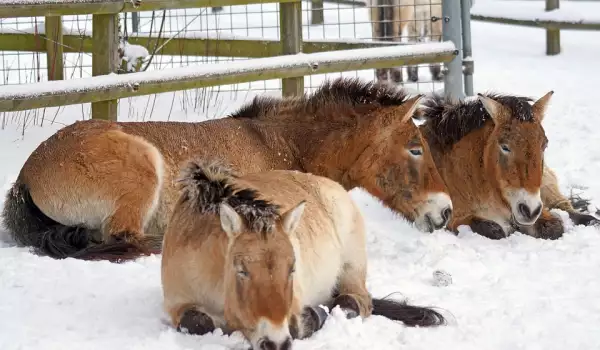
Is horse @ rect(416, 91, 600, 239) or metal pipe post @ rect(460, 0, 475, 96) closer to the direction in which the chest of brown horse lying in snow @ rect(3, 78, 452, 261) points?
the horse

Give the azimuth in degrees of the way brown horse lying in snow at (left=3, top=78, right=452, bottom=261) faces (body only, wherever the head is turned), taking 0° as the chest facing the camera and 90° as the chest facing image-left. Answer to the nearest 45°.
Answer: approximately 270°
